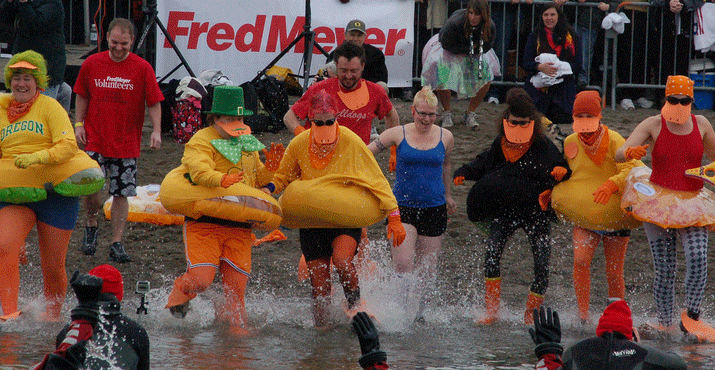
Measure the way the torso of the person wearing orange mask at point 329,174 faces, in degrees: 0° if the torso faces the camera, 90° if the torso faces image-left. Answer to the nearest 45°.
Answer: approximately 0°

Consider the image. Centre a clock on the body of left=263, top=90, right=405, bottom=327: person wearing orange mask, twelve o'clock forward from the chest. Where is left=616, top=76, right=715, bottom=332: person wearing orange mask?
left=616, top=76, right=715, bottom=332: person wearing orange mask is roughly at 9 o'clock from left=263, top=90, right=405, bottom=327: person wearing orange mask.

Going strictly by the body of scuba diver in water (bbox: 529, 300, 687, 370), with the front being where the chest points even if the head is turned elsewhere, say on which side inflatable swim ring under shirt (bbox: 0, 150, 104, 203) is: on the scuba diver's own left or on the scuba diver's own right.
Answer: on the scuba diver's own left

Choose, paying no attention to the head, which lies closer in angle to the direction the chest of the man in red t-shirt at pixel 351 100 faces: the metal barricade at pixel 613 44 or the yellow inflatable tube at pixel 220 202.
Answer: the yellow inflatable tube

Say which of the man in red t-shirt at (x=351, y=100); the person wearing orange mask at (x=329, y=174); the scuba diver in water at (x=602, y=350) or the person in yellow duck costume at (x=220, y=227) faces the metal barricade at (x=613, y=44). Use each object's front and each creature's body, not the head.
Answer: the scuba diver in water

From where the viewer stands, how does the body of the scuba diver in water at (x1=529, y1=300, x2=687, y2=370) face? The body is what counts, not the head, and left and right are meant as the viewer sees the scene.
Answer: facing away from the viewer

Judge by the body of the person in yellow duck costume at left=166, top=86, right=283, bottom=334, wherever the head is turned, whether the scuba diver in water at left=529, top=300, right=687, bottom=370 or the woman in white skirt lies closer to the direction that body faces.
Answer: the scuba diver in water

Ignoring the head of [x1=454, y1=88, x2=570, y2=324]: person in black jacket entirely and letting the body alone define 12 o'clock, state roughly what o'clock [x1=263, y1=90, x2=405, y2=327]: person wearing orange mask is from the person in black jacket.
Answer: The person wearing orange mask is roughly at 2 o'clock from the person in black jacket.

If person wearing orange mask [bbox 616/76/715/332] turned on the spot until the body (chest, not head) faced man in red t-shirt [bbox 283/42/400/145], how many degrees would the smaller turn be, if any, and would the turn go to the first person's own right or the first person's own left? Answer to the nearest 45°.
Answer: approximately 90° to the first person's own right

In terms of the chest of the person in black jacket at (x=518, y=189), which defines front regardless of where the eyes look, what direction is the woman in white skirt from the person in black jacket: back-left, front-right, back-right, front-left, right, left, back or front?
back

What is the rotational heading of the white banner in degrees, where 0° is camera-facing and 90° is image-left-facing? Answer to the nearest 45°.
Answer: approximately 0°

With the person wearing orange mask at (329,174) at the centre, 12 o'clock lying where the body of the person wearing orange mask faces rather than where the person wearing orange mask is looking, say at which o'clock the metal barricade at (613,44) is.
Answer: The metal barricade is roughly at 7 o'clock from the person wearing orange mask.

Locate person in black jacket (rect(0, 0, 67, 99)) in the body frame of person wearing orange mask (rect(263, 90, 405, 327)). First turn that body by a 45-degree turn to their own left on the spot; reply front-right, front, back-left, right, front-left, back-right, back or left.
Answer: back
